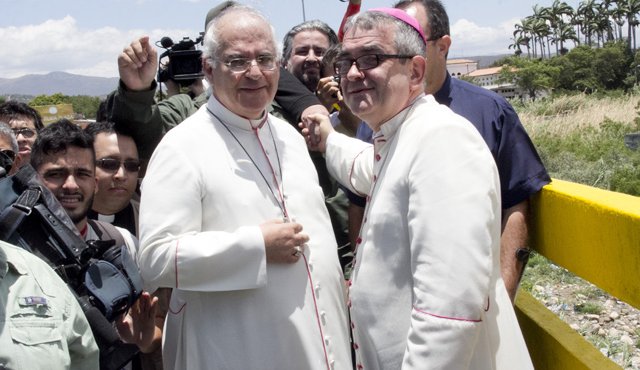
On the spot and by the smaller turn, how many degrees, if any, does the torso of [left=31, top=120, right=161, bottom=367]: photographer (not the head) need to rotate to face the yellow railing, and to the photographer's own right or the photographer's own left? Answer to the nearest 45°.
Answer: approximately 45° to the photographer's own left

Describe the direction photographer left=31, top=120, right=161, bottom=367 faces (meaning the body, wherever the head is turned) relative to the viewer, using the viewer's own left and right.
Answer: facing the viewer

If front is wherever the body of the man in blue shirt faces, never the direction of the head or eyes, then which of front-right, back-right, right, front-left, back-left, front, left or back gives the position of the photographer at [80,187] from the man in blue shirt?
front-right

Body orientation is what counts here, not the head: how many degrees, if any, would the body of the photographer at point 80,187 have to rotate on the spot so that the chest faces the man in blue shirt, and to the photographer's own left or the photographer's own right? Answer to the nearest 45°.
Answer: approximately 45° to the photographer's own left

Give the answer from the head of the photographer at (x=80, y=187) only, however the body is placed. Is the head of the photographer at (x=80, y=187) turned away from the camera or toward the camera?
toward the camera
